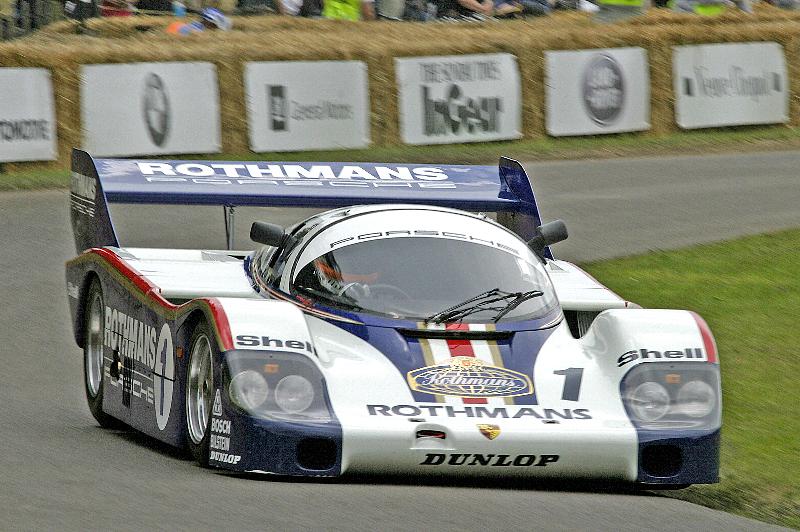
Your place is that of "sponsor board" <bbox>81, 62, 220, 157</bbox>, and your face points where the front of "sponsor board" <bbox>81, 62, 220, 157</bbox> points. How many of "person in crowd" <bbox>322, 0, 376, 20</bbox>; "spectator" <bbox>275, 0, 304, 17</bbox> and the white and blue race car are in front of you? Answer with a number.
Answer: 1

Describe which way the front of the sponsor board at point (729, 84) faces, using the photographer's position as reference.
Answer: facing the viewer

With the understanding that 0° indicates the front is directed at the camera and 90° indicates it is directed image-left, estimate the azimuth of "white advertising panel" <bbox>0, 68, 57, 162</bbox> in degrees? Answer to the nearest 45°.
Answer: approximately 0°

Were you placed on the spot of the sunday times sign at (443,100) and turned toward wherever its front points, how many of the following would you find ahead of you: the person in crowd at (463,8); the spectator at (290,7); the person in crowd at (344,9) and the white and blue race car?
1

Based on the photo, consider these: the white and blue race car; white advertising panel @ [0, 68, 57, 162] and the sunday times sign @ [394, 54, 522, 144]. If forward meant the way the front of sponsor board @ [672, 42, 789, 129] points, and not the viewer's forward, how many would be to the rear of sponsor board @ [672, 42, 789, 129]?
0

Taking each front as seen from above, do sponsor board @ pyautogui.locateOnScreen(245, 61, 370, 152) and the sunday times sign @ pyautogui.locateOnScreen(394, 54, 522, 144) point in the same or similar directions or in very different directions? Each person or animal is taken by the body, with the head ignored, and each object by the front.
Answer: same or similar directions

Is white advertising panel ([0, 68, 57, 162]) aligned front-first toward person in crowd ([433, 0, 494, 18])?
no

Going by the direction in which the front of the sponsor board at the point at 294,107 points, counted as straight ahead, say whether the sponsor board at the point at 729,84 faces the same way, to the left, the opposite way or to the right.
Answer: the same way

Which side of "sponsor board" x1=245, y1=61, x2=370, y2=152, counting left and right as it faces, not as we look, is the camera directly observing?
front

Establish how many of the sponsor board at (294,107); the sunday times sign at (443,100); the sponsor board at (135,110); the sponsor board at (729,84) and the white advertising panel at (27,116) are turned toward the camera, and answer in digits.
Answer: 5

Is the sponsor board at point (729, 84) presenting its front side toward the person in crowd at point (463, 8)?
no

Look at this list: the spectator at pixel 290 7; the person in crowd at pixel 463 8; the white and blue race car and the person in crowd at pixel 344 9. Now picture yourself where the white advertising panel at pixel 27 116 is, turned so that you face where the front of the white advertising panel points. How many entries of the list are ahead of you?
1

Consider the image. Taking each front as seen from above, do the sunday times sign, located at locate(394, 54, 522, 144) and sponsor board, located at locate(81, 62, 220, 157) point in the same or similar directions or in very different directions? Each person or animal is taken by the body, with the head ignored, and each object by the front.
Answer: same or similar directions

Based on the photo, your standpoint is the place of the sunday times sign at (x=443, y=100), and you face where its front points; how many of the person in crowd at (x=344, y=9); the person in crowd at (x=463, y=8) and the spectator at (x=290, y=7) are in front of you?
0

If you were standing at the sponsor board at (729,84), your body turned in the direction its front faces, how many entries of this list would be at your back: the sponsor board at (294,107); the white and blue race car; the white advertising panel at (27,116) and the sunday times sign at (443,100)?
0

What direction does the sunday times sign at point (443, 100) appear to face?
toward the camera
